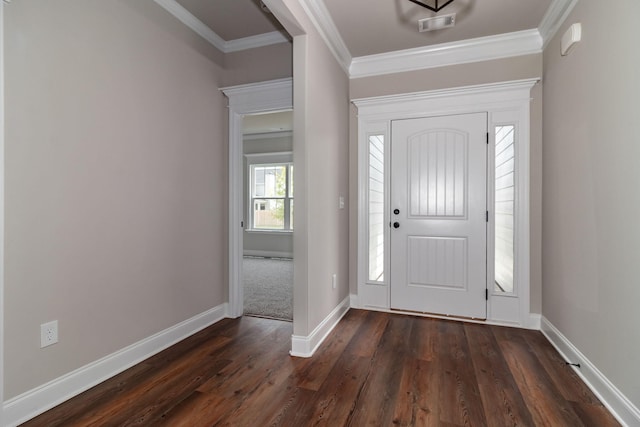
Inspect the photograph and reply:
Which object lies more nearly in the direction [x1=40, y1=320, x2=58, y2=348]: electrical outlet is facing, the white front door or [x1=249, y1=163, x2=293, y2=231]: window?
the white front door

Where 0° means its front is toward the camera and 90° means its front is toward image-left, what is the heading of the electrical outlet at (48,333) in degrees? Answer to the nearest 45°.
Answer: approximately 315°

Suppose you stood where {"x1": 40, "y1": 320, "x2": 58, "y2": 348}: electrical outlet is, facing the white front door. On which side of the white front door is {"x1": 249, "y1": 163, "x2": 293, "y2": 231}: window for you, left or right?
left

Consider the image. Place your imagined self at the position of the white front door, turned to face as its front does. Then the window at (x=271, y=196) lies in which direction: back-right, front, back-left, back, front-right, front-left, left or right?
back-right

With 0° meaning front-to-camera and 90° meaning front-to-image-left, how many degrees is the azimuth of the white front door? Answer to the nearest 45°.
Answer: approximately 0°

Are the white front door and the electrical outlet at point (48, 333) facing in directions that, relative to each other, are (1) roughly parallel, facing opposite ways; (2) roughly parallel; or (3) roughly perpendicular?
roughly perpendicular

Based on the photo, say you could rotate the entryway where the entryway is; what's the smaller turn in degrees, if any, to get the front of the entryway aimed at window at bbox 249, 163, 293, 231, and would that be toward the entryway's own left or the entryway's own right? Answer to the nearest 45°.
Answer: approximately 135° to the entryway's own right

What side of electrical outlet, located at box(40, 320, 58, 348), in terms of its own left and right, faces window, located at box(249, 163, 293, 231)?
left
